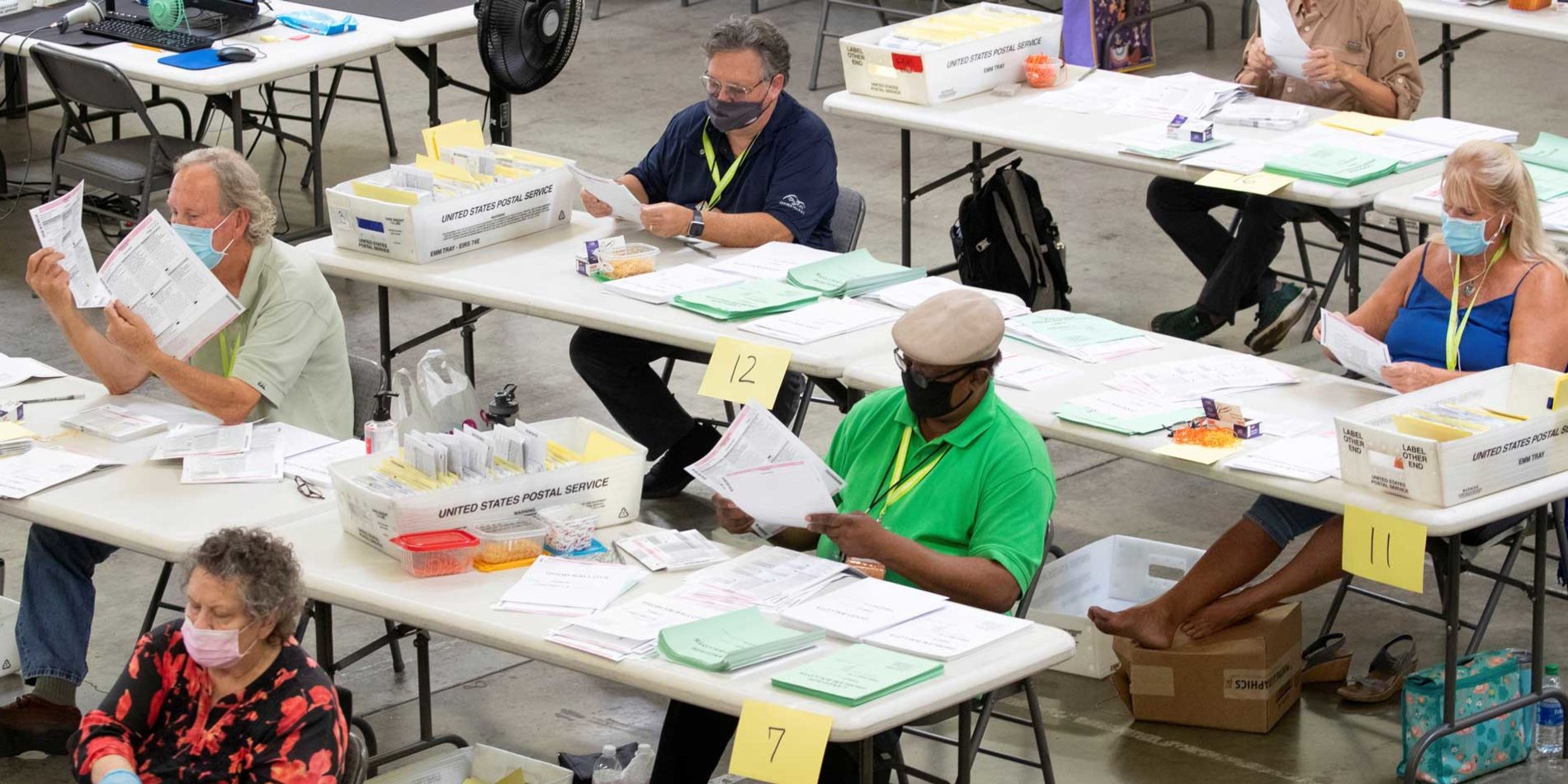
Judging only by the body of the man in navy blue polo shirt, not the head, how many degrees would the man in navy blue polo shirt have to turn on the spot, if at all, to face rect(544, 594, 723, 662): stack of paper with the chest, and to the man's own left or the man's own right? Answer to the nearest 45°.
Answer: approximately 45° to the man's own left

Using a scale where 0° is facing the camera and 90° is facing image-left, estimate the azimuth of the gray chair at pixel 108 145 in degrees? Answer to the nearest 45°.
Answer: approximately 225°

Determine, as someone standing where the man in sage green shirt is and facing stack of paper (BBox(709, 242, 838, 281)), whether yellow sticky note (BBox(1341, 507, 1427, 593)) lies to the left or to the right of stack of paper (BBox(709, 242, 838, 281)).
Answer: right

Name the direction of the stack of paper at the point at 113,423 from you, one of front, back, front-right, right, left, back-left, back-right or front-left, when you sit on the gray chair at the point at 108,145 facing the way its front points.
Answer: back-right

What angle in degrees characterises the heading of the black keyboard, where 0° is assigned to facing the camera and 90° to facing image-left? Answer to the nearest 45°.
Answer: approximately 45°

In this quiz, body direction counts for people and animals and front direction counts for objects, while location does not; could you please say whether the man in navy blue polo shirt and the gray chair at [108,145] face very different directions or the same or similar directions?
very different directions

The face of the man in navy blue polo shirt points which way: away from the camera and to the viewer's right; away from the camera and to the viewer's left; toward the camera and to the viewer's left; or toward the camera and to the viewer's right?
toward the camera and to the viewer's left

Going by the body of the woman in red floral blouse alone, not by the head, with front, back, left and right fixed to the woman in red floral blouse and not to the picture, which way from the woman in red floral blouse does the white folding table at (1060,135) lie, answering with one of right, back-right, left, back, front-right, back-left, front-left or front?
back

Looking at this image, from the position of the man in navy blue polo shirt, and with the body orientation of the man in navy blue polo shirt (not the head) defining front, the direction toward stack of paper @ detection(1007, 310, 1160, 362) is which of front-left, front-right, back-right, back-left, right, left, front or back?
left

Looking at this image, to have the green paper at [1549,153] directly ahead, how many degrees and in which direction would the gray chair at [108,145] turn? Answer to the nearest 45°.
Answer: approximately 90° to its right

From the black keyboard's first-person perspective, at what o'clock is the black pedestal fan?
The black pedestal fan is roughly at 9 o'clock from the black keyboard.

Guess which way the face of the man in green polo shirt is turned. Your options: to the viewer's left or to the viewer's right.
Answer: to the viewer's left

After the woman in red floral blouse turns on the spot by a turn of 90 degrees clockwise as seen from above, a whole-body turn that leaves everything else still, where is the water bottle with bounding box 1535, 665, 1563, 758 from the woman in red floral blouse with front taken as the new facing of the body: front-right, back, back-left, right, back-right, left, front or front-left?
back-right

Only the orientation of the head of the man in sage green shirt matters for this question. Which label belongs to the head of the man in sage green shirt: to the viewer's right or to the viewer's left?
to the viewer's left

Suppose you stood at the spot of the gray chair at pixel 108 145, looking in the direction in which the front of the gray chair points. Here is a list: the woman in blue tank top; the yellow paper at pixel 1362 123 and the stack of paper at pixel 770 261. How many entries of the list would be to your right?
3

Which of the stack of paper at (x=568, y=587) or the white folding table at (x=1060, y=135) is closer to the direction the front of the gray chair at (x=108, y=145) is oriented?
the white folding table
